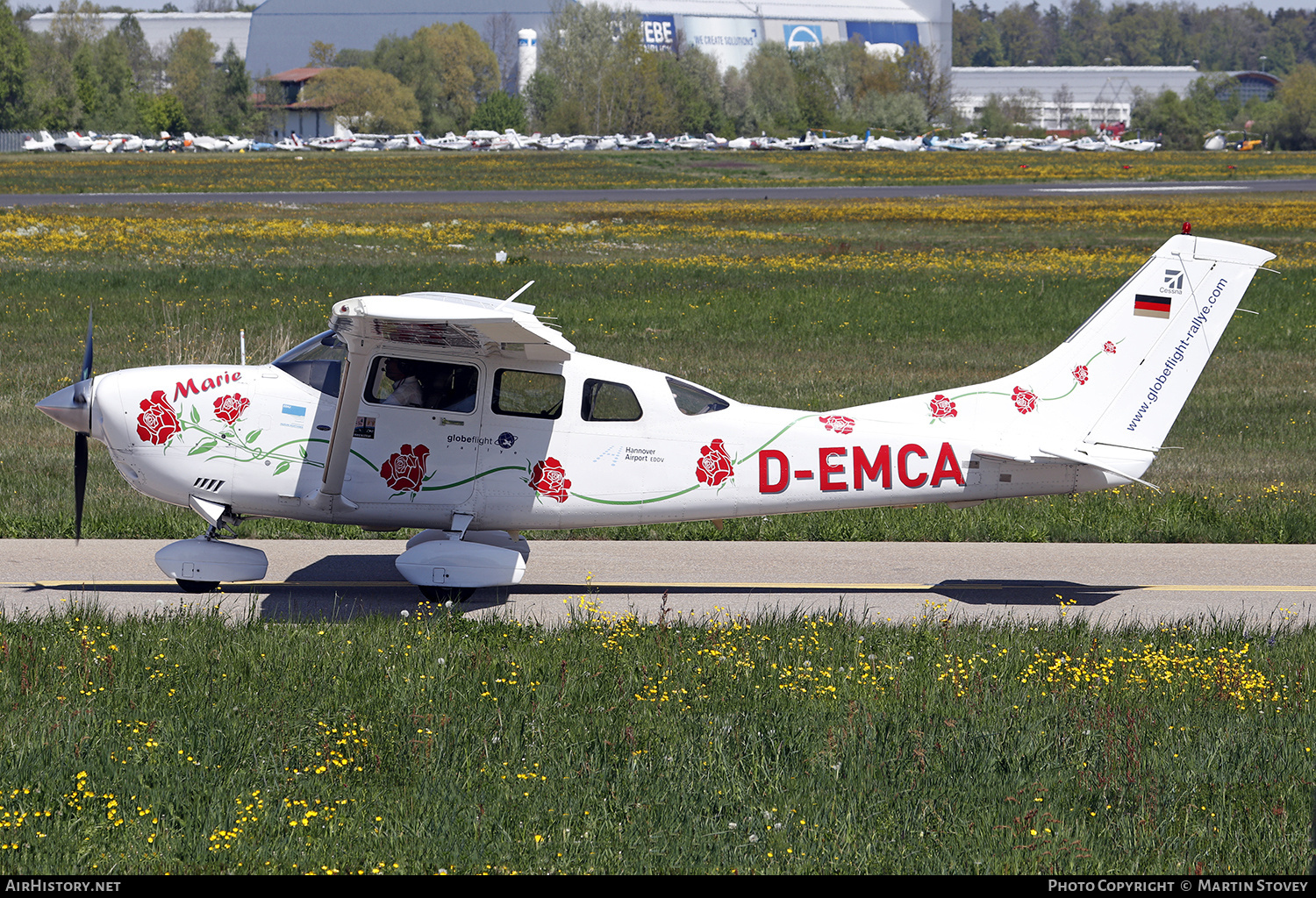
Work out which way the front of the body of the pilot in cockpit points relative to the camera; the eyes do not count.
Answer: to the viewer's left

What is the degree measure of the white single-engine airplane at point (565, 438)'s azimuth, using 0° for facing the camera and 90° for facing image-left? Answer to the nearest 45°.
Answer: approximately 90°
